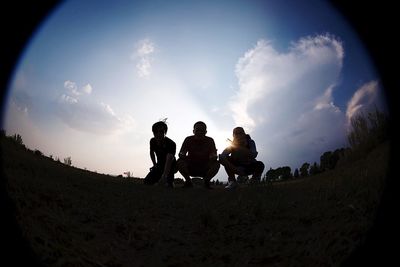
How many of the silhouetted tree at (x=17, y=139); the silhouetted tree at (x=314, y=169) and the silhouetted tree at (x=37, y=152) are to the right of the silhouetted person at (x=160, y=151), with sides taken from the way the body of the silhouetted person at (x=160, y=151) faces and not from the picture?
2

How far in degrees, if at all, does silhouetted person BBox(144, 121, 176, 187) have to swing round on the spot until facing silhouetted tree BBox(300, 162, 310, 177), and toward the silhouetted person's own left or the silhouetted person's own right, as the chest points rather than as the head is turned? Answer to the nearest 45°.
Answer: approximately 90° to the silhouetted person's own left

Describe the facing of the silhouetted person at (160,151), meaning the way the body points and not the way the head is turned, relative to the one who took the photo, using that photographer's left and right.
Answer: facing the viewer

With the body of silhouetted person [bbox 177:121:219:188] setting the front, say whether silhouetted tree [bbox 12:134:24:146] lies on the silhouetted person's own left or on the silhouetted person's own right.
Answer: on the silhouetted person's own right

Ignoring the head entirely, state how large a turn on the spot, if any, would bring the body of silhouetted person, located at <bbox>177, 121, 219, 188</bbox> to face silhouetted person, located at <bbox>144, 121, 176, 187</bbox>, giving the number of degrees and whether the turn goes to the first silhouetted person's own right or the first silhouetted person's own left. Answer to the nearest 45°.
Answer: approximately 90° to the first silhouetted person's own right

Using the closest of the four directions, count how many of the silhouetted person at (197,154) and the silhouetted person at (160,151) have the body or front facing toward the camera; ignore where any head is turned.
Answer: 2

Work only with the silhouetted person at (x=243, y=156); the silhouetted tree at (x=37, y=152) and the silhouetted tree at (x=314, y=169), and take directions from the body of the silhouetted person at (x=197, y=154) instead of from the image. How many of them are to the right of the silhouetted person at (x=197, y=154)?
1

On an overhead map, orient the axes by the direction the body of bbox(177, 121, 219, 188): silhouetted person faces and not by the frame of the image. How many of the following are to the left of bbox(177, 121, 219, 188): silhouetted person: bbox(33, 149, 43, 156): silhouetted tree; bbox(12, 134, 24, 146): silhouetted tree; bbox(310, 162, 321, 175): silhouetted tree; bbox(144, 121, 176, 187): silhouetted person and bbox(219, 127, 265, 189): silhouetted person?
2

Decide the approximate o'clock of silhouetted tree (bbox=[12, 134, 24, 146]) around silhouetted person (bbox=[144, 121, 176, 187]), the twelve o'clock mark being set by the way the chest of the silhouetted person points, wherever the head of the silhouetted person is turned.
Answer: The silhouetted tree is roughly at 3 o'clock from the silhouetted person.

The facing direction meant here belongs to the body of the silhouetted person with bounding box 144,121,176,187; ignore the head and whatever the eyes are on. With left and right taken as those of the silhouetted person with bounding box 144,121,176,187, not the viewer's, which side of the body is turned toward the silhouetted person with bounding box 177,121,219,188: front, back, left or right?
left
